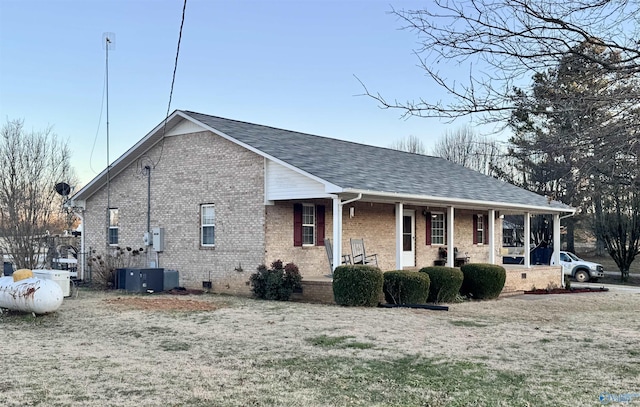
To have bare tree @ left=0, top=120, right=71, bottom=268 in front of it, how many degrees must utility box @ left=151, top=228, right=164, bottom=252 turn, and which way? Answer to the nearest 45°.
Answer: approximately 90° to its right

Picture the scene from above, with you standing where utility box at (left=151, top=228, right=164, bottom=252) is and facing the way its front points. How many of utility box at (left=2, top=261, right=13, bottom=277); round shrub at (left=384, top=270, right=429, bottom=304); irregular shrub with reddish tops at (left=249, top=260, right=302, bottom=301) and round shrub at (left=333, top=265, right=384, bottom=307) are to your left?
3

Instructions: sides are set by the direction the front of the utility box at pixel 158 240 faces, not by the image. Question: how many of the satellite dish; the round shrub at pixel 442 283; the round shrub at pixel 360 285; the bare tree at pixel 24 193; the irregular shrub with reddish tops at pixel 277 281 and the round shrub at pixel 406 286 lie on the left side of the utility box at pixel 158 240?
4

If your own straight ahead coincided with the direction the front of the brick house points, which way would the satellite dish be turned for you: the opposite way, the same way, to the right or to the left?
to the right

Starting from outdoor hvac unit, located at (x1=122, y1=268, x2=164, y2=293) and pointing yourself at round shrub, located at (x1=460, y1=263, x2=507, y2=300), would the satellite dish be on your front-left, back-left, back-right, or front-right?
back-left

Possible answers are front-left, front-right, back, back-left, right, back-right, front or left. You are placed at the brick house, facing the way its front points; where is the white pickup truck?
left

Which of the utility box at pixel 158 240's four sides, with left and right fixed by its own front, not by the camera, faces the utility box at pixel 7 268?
right

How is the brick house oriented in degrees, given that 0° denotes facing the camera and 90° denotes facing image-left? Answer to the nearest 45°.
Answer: approximately 315°

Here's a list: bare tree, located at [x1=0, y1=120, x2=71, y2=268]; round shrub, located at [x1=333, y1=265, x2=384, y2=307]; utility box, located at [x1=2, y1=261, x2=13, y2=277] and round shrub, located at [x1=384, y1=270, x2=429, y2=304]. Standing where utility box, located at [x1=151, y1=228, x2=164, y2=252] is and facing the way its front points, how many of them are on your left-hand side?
2

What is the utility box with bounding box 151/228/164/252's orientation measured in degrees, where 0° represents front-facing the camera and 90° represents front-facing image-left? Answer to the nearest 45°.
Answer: approximately 45°

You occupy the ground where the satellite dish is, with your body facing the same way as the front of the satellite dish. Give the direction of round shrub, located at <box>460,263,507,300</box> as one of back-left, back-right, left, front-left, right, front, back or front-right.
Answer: left
